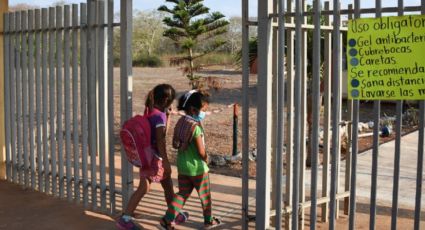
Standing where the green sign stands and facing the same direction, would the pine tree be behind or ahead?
behind

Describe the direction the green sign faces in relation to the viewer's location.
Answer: facing the viewer

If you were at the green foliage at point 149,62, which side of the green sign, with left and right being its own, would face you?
back

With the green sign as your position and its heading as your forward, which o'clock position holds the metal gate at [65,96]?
The metal gate is roughly at 4 o'clock from the green sign.

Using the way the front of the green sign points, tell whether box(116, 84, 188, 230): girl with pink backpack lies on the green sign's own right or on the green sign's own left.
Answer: on the green sign's own right
